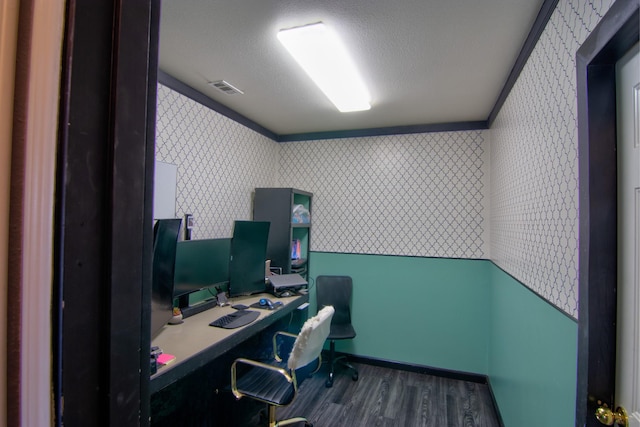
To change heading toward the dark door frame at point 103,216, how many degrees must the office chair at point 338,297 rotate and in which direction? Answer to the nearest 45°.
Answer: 0° — it already faces it

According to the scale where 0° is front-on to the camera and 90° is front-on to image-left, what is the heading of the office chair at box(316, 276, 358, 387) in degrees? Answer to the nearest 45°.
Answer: approximately 0°

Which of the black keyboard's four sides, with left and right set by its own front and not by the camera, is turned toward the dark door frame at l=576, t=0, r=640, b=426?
front

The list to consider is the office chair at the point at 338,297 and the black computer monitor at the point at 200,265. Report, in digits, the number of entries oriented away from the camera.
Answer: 0

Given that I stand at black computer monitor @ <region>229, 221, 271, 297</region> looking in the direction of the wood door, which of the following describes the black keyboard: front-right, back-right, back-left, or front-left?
front-right

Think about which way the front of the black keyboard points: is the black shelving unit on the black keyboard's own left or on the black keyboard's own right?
on the black keyboard's own left

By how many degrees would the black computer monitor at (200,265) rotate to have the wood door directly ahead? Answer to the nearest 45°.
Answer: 0° — it already faces it

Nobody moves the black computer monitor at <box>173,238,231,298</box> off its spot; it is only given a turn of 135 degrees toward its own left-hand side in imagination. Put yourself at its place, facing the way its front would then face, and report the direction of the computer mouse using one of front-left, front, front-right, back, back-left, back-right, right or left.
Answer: right

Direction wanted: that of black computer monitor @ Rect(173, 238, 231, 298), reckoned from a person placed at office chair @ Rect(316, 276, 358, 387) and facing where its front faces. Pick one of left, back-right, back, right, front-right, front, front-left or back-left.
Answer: front-right

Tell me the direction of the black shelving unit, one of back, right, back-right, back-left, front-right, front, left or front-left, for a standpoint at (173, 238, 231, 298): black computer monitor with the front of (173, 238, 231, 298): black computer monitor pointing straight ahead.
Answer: left

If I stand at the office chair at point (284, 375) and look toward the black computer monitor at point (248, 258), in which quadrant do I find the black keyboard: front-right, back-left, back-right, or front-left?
front-left

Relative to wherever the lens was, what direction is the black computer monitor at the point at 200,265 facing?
facing the viewer and to the right of the viewer
